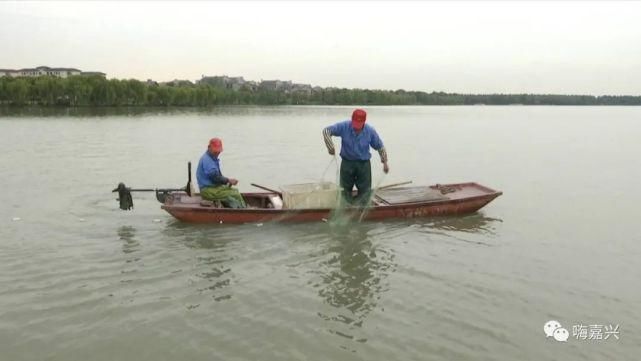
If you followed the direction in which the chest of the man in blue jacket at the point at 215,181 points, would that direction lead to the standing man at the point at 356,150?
yes

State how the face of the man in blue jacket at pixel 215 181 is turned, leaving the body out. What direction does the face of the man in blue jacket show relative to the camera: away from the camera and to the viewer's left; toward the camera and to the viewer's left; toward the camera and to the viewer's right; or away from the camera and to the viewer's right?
toward the camera and to the viewer's right

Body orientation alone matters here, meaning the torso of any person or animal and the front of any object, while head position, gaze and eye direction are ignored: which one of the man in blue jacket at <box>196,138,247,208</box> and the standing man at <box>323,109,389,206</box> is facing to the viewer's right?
the man in blue jacket

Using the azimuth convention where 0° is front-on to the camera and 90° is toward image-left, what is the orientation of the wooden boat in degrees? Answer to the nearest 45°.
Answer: approximately 270°

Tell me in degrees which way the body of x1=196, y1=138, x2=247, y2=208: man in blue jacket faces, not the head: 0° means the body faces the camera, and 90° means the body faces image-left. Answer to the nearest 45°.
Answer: approximately 270°

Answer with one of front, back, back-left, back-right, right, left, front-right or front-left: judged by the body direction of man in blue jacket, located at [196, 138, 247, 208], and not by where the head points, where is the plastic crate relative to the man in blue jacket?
front

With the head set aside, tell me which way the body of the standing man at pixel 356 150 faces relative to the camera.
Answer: toward the camera
